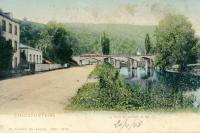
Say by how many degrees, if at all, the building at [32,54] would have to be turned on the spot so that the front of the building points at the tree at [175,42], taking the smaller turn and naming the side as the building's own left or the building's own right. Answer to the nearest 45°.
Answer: approximately 45° to the building's own left

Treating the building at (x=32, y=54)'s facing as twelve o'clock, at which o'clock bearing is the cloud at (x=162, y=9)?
The cloud is roughly at 11 o'clock from the building.

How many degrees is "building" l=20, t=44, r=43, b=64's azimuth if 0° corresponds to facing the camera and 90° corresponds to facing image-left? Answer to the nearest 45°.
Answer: approximately 315°

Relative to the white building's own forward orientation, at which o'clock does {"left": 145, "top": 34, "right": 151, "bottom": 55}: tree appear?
The tree is roughly at 11 o'clock from the white building.

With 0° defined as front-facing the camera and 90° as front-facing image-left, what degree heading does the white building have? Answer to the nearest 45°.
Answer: approximately 315°
